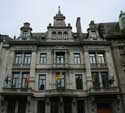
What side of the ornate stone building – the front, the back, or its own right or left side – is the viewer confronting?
front
